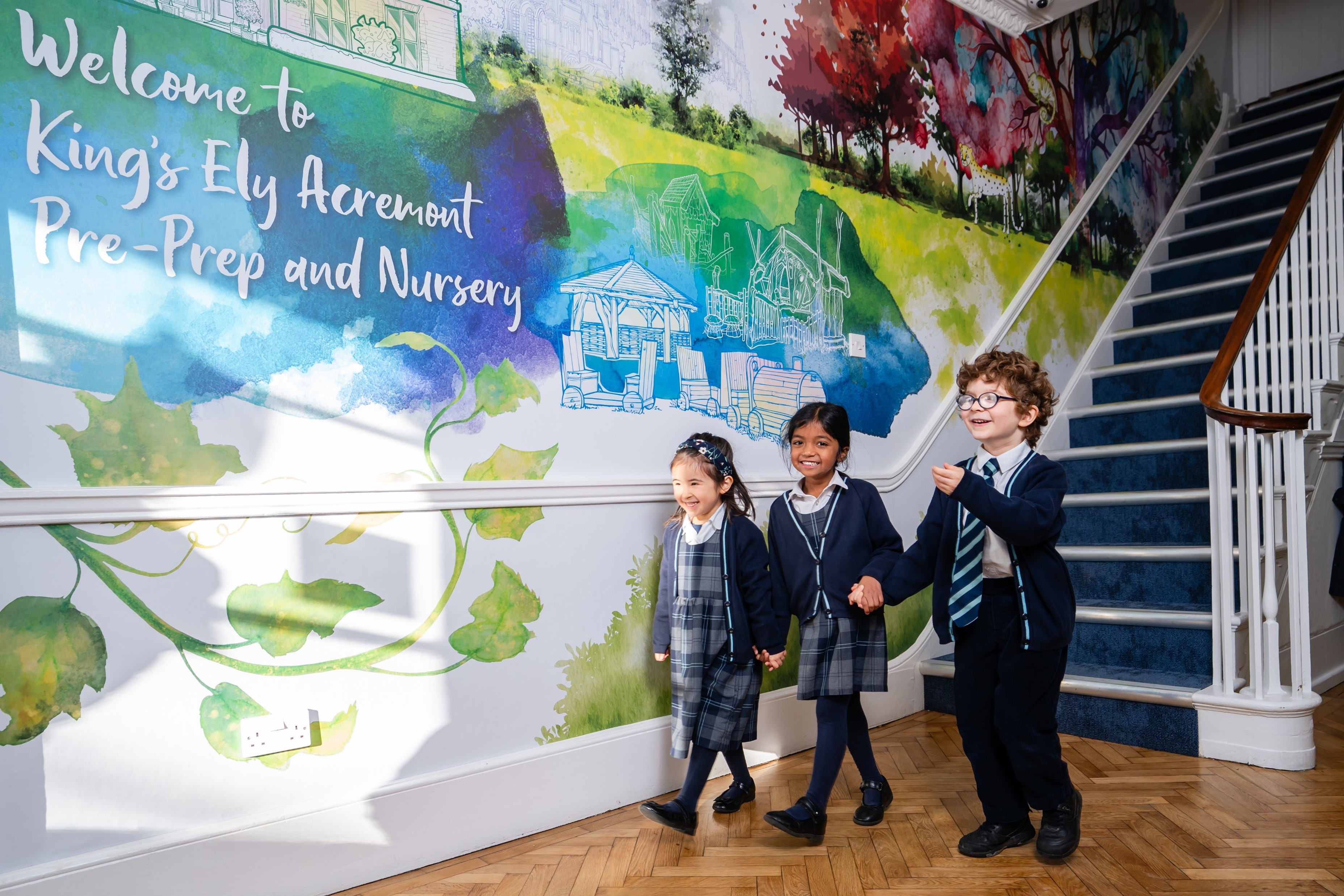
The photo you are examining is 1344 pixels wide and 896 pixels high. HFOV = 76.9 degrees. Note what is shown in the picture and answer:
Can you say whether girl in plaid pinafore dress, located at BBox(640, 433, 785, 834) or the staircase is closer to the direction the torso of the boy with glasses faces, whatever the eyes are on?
the girl in plaid pinafore dress

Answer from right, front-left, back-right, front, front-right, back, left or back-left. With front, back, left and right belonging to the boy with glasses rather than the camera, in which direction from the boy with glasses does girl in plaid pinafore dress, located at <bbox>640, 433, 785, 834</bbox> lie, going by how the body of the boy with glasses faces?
front-right

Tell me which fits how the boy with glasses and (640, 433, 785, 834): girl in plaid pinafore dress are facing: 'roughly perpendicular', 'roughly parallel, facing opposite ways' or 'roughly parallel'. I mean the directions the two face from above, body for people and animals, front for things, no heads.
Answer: roughly parallel

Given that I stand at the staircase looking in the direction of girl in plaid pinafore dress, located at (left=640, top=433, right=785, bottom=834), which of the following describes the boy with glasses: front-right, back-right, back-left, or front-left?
front-left

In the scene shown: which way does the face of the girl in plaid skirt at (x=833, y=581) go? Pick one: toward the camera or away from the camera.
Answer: toward the camera

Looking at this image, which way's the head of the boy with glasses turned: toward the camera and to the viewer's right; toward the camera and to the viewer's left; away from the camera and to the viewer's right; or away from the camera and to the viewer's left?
toward the camera and to the viewer's left

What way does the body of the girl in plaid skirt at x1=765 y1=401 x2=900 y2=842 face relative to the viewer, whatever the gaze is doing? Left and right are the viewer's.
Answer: facing the viewer and to the left of the viewer

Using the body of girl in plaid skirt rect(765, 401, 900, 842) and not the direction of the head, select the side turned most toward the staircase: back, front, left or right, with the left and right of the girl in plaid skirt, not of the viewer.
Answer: back

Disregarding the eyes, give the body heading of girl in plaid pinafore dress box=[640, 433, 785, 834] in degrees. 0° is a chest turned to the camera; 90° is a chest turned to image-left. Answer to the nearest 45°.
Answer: approximately 45°
